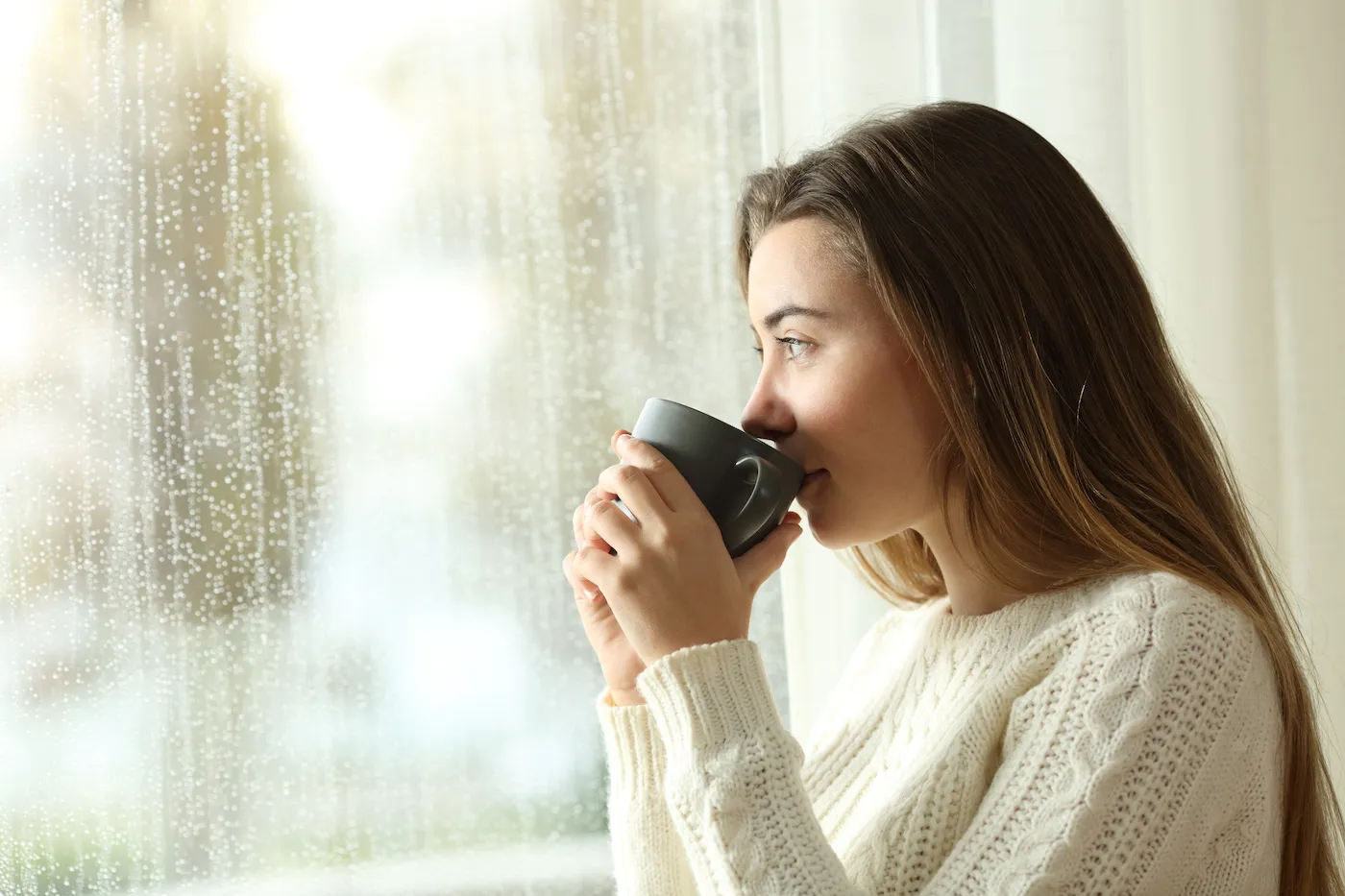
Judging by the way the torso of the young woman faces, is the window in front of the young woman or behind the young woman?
in front

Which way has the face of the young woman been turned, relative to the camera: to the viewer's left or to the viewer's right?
to the viewer's left

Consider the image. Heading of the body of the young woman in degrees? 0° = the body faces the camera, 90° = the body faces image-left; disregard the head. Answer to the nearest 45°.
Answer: approximately 90°
